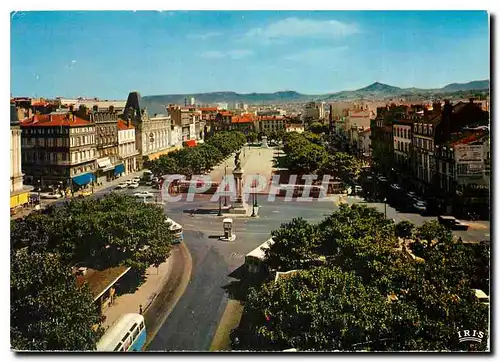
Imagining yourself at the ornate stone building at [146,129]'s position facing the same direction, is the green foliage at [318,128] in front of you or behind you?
in front

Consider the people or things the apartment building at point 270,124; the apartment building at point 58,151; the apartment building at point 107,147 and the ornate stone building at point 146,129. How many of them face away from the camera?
0

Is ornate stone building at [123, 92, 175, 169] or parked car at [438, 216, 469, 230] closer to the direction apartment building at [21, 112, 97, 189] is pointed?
the parked car

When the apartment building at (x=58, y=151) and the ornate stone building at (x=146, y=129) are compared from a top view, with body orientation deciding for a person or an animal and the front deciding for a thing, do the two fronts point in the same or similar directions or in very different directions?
same or similar directions

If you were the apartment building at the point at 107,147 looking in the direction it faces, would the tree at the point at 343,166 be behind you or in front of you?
in front

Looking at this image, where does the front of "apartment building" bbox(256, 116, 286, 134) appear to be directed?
toward the camera

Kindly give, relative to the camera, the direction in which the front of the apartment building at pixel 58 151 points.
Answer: facing the viewer and to the right of the viewer

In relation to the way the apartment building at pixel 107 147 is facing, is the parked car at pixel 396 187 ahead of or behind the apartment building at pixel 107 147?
ahead

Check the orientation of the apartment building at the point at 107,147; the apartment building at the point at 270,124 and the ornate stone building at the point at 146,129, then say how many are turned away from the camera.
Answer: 0

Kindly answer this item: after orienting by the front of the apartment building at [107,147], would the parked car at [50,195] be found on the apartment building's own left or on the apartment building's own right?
on the apartment building's own right

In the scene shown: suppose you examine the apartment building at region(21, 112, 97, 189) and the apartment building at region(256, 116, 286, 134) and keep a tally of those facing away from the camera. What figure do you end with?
0
